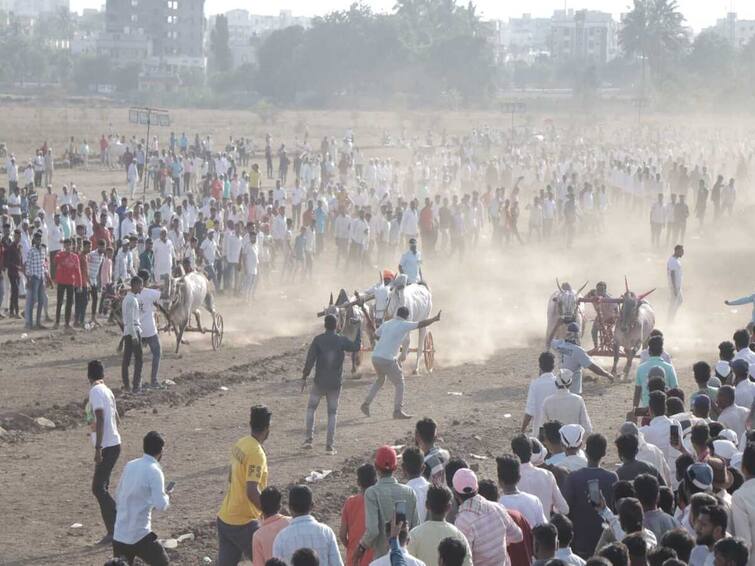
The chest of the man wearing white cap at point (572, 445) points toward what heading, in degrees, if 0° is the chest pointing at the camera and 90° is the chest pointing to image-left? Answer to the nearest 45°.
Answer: approximately 180°

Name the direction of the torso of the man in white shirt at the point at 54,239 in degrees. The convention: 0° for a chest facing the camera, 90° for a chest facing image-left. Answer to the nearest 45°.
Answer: approximately 315°

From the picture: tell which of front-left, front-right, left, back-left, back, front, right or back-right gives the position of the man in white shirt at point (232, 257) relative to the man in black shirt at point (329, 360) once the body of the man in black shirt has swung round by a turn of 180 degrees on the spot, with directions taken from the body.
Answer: back

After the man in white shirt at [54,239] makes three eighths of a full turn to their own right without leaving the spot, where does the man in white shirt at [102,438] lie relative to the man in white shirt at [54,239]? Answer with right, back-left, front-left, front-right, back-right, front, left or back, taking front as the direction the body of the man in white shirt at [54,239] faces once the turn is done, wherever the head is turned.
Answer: left

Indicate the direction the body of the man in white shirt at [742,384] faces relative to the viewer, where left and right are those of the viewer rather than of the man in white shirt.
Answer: facing away from the viewer and to the left of the viewer

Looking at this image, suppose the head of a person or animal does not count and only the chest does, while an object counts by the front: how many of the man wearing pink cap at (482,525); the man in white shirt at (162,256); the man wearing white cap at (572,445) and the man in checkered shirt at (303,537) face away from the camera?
3

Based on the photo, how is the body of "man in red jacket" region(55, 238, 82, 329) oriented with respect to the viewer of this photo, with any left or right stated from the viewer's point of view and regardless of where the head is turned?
facing the viewer

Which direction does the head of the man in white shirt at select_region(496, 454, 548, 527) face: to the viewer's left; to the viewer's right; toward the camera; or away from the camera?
away from the camera

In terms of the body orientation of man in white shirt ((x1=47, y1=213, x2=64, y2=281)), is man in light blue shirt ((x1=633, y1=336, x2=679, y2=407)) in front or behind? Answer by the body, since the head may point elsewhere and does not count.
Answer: in front

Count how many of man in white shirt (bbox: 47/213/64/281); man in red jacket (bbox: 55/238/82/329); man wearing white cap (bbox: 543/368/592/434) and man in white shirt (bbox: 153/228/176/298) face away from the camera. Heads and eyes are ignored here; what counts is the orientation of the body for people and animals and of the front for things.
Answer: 1

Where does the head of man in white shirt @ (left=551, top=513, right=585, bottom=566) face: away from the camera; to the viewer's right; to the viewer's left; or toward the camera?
away from the camera

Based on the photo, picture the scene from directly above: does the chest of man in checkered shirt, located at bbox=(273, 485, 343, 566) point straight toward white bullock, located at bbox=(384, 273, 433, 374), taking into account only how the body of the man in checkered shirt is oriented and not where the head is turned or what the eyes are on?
yes

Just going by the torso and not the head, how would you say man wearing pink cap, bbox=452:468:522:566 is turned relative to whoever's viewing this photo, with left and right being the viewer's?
facing away from the viewer

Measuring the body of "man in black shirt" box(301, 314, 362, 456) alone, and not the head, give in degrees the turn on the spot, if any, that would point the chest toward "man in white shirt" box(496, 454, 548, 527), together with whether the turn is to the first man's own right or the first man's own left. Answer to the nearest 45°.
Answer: approximately 180°

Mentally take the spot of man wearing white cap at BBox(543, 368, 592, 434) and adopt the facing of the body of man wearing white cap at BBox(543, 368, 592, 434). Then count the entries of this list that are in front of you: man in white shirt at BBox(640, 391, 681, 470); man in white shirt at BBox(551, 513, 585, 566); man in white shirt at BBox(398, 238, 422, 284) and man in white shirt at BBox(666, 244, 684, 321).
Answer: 2

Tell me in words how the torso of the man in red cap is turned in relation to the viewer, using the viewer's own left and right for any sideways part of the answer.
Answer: facing away from the viewer

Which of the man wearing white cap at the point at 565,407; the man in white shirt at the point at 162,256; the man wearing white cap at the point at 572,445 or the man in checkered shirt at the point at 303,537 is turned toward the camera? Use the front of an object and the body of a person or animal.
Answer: the man in white shirt

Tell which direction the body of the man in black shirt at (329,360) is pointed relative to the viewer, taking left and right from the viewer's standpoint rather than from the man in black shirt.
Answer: facing away from the viewer

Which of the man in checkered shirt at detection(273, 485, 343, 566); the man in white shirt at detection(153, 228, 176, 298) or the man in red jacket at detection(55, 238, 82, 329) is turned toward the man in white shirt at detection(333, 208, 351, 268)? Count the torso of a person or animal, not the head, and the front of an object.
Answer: the man in checkered shirt

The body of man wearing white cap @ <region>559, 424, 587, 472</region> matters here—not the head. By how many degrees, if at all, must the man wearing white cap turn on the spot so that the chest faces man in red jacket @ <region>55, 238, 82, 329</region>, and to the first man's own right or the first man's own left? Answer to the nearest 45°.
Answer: approximately 45° to the first man's own left

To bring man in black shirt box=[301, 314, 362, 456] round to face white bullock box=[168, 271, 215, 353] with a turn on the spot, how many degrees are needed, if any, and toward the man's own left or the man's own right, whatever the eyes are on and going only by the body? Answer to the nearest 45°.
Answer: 0° — they already face it
